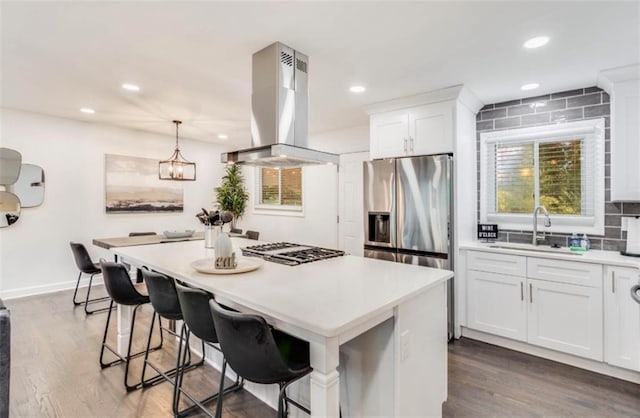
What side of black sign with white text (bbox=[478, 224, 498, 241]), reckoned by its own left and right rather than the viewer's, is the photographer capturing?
front

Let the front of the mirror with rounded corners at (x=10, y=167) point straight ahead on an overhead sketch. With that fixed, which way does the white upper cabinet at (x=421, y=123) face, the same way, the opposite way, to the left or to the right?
to the right

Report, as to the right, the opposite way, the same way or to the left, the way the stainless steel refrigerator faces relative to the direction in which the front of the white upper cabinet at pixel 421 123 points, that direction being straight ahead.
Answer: the same way

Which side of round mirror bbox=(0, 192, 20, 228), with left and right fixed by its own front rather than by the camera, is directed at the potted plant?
left

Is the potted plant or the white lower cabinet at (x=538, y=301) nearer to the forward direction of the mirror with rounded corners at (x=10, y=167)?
the white lower cabinet

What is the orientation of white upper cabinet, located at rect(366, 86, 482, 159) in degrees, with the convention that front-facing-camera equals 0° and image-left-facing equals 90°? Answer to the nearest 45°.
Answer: approximately 45°

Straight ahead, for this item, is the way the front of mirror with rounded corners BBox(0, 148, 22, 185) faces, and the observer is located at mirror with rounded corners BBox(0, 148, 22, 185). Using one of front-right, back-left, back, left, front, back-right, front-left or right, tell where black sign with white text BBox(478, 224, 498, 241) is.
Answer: front-left

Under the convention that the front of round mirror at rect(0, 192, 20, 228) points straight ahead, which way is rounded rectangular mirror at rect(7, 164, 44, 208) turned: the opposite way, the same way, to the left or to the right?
the same way

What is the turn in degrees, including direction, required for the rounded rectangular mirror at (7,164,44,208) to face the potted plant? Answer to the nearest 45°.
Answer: approximately 90° to its left
